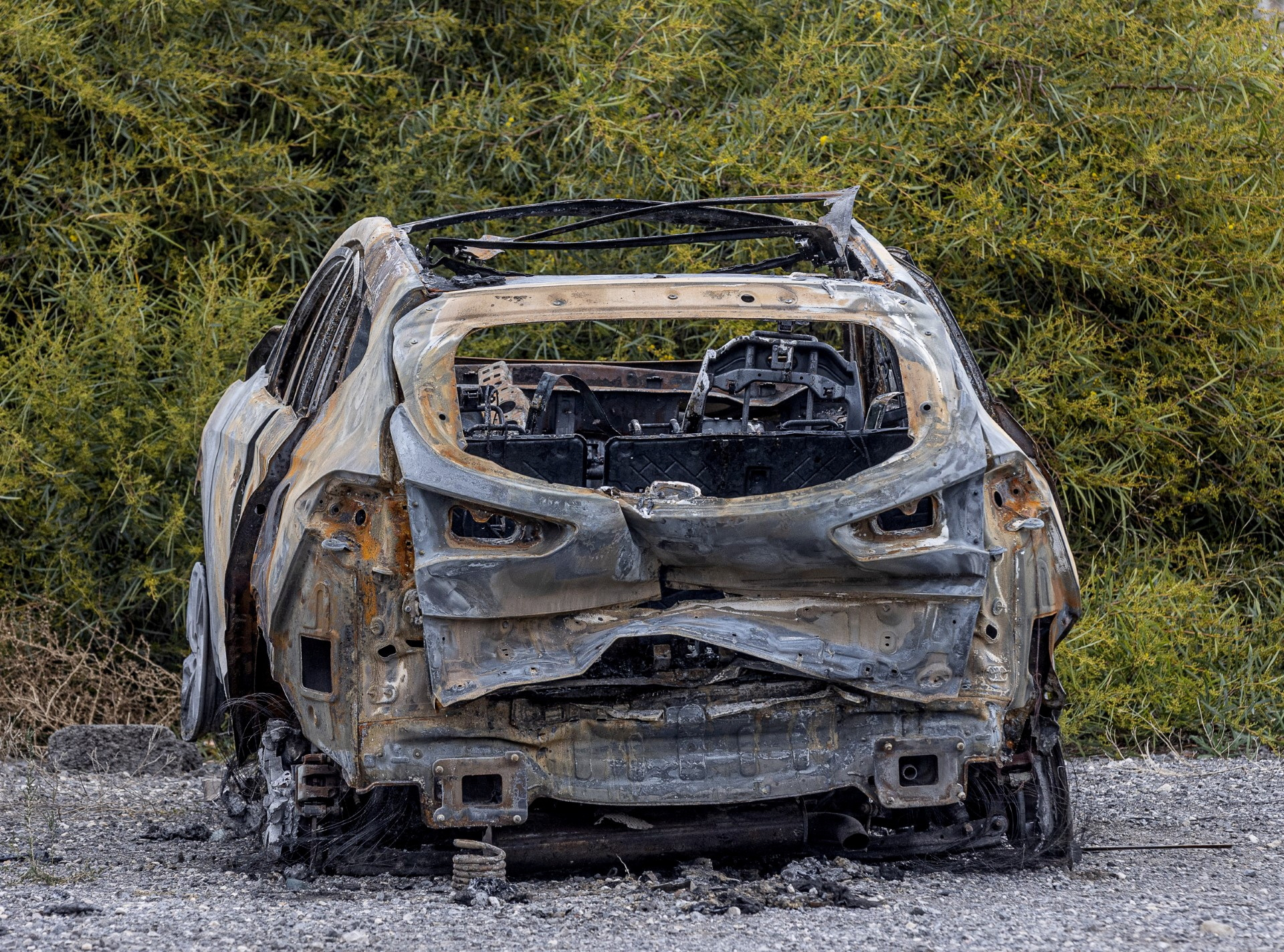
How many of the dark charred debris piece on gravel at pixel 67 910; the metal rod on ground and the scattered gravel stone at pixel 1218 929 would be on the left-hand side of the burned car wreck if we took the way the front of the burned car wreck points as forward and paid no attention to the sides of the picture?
1

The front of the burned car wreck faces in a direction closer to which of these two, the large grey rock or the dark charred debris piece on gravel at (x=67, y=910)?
the large grey rock

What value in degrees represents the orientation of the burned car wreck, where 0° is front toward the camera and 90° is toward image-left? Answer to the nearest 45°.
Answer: approximately 180°

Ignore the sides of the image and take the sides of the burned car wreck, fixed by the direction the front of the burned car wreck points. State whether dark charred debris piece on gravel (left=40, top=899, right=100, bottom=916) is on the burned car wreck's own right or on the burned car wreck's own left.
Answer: on the burned car wreck's own left

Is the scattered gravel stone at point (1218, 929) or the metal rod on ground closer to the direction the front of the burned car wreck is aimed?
the metal rod on ground

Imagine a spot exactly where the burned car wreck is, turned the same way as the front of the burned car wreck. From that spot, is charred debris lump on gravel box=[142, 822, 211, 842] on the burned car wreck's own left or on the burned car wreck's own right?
on the burned car wreck's own left

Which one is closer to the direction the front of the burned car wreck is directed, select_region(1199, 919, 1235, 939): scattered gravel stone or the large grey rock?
the large grey rock

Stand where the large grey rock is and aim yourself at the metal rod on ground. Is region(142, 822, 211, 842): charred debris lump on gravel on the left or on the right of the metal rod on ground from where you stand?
right
